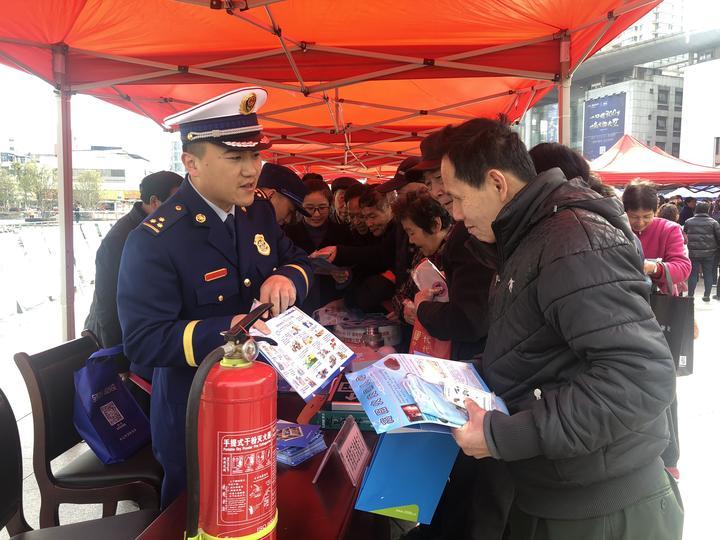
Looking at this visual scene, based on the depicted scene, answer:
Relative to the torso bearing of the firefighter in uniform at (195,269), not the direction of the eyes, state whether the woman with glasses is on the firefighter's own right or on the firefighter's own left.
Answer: on the firefighter's own left

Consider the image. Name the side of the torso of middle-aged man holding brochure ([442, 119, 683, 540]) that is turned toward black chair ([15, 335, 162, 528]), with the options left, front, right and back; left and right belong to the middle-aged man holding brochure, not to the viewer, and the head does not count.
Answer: front

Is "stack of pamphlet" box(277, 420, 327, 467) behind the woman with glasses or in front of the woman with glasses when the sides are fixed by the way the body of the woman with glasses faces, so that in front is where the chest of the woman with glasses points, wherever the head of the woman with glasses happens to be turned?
in front

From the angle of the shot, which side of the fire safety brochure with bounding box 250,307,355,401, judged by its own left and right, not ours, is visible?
front

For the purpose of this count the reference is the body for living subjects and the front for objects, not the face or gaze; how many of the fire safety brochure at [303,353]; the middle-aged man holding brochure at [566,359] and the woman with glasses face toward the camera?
2

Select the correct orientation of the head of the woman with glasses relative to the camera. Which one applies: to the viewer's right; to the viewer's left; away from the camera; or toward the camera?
toward the camera

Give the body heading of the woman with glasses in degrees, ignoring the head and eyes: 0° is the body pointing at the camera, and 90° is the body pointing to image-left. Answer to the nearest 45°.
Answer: approximately 0°

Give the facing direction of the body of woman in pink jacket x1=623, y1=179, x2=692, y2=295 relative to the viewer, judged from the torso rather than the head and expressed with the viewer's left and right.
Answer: facing the viewer and to the left of the viewer

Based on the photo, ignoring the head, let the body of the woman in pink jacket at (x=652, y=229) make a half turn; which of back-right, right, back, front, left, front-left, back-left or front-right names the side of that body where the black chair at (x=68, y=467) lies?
back

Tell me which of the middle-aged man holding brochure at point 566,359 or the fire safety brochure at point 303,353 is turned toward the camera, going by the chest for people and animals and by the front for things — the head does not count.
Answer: the fire safety brochure

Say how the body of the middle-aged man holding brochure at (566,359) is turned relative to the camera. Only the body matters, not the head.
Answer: to the viewer's left

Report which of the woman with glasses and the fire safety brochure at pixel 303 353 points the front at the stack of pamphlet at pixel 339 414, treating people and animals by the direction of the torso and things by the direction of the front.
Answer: the woman with glasses

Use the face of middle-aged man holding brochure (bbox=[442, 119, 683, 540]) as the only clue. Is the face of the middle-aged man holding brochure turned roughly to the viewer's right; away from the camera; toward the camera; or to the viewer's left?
to the viewer's left
